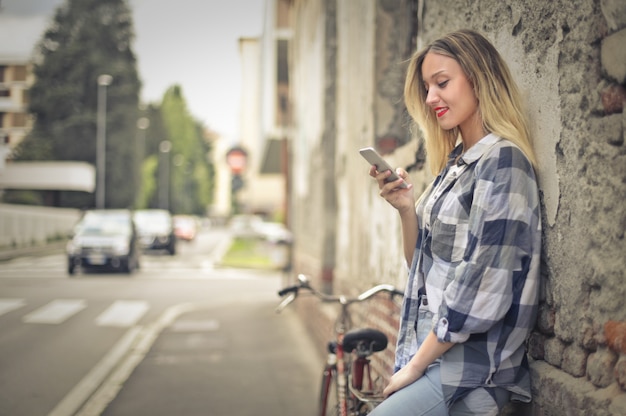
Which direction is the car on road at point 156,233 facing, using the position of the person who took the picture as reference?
facing the viewer

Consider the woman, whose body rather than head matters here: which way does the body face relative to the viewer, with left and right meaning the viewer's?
facing the viewer and to the left of the viewer

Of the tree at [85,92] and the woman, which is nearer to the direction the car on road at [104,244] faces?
the woman

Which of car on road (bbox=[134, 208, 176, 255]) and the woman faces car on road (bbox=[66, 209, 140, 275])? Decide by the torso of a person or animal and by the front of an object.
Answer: car on road (bbox=[134, 208, 176, 255])

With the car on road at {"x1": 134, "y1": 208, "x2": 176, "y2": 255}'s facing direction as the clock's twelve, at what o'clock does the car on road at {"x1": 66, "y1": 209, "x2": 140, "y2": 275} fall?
the car on road at {"x1": 66, "y1": 209, "x2": 140, "y2": 275} is roughly at 12 o'clock from the car on road at {"x1": 134, "y1": 208, "x2": 176, "y2": 255}.

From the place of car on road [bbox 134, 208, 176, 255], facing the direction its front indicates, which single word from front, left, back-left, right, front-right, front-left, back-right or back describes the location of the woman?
front

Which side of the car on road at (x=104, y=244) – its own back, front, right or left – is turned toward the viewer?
front

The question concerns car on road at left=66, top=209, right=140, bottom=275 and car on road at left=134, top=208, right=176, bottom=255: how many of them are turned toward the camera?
2

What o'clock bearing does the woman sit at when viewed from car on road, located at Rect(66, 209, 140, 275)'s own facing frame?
The woman is roughly at 12 o'clock from the car on road.

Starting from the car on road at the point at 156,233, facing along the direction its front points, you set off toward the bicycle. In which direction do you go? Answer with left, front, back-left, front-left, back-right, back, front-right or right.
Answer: front

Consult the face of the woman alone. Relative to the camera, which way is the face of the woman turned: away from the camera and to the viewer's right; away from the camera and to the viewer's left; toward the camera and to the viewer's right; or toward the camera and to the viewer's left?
toward the camera and to the viewer's left
